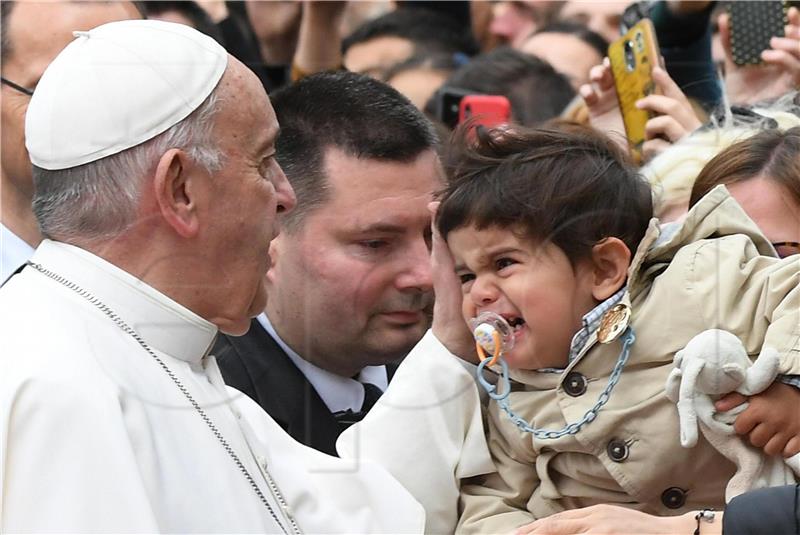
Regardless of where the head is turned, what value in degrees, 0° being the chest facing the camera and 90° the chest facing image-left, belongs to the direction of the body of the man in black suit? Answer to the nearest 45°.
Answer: approximately 315°

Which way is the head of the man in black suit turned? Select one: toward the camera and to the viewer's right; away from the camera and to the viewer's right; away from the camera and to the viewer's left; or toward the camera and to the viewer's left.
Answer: toward the camera and to the viewer's right
